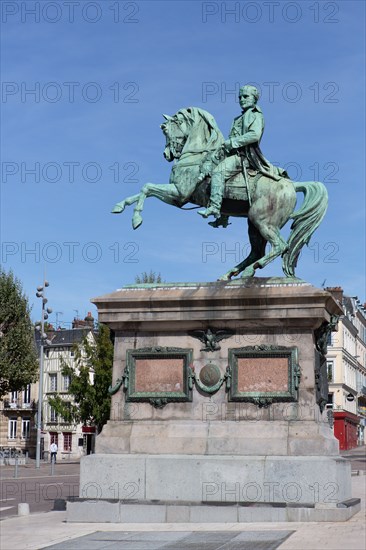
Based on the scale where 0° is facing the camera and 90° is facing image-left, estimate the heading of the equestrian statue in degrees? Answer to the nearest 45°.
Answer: approximately 90°
